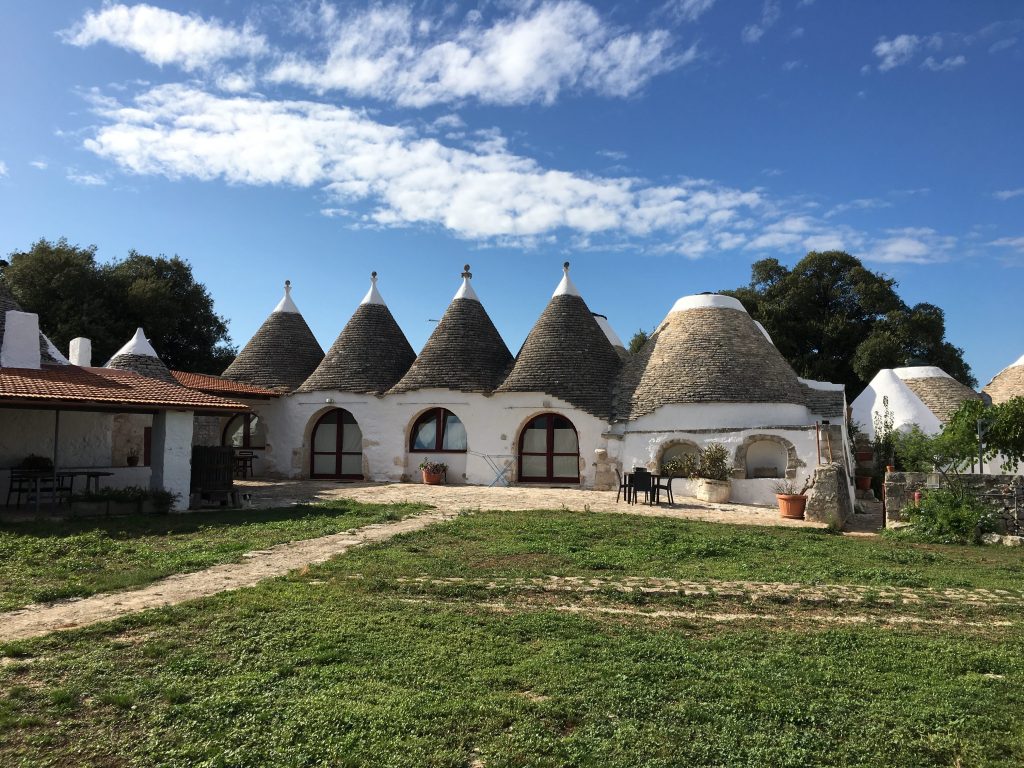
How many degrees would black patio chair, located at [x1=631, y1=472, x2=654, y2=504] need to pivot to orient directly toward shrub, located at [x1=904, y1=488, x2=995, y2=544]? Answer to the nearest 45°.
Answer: approximately 135° to its right

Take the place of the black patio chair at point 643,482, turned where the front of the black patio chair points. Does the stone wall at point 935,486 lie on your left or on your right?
on your right

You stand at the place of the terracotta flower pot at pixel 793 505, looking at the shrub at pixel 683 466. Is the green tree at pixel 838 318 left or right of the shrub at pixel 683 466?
right

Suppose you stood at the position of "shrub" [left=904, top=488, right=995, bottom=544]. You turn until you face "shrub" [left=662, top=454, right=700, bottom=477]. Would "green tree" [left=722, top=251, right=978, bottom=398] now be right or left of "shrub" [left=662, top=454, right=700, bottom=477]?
right

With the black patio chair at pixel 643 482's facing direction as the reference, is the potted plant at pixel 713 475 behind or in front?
in front

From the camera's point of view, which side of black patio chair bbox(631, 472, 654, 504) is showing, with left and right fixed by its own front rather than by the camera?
back

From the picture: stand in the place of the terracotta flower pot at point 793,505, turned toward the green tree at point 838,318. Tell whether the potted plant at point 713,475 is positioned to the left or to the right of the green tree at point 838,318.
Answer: left
